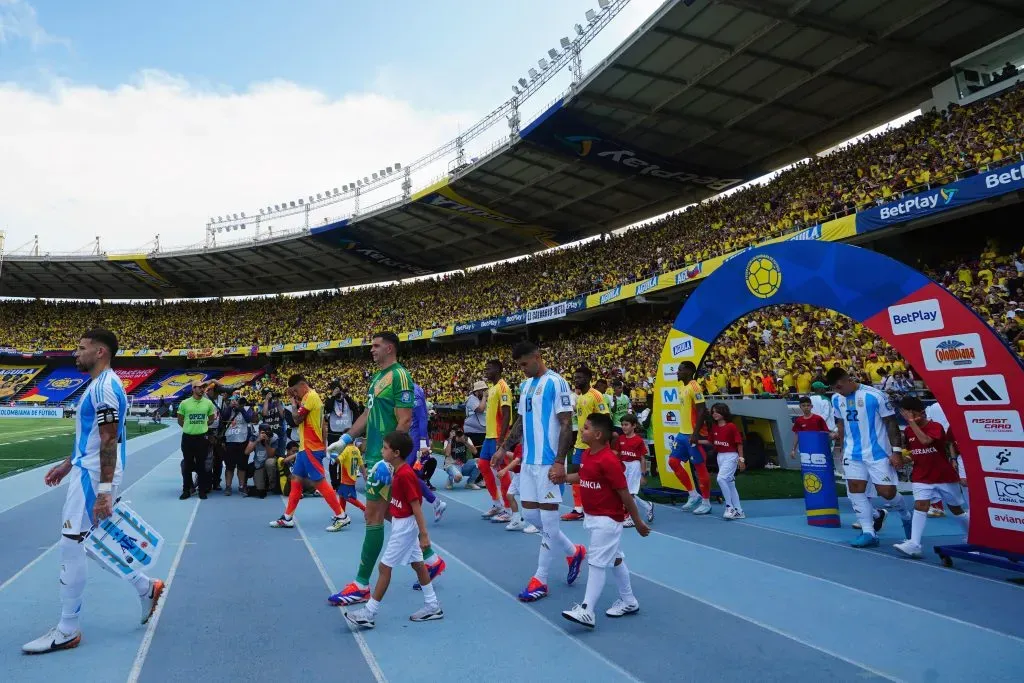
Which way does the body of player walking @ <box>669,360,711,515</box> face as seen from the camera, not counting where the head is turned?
to the viewer's left

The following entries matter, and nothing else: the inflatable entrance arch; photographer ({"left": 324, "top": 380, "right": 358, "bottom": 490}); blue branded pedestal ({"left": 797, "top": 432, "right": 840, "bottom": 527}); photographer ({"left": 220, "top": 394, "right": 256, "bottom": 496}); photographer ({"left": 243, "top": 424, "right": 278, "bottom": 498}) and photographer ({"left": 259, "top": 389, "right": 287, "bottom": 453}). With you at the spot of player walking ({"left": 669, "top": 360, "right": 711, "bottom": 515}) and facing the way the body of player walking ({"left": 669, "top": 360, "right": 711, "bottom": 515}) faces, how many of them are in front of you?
4

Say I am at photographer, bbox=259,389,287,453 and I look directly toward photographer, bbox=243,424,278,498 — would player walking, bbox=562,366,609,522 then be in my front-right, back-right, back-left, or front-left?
front-left

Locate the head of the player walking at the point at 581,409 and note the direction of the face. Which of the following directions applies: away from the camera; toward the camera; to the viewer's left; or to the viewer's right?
to the viewer's left

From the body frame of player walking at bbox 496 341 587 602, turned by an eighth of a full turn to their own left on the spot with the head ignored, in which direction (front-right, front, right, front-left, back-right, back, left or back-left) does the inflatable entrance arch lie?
left

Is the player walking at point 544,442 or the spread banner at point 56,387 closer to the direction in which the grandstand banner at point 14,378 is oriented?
the player walking

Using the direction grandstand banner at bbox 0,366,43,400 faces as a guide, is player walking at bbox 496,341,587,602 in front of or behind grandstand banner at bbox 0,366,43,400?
in front

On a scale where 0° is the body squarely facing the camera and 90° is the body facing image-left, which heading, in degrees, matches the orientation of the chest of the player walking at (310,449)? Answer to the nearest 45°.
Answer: approximately 90°

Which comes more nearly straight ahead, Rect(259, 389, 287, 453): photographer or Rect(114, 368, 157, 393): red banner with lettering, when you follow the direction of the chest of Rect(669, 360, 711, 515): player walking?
the photographer

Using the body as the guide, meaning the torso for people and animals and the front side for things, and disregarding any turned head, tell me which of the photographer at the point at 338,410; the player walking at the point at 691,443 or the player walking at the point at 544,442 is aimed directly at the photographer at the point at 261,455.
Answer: the player walking at the point at 691,443

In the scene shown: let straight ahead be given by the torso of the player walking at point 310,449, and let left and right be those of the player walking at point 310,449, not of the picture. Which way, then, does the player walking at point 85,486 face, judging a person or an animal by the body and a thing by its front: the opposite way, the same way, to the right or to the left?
the same way

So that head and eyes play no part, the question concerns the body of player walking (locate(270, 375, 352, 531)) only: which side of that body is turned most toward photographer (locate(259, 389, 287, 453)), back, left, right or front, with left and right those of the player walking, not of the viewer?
right

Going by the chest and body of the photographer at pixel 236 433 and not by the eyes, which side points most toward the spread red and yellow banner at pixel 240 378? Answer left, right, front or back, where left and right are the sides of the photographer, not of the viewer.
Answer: back

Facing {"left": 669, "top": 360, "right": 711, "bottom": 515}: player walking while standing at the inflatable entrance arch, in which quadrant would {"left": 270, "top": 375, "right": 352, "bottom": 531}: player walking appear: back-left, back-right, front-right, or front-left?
front-left

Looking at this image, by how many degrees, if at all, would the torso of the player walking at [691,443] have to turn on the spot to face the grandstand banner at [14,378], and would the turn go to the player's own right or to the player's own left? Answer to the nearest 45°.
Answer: approximately 45° to the player's own right

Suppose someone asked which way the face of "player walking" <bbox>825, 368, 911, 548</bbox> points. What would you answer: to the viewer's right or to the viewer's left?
to the viewer's left

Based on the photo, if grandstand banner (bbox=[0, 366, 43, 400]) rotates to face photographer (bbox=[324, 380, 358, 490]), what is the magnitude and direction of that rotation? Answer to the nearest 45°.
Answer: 0° — it already faces them

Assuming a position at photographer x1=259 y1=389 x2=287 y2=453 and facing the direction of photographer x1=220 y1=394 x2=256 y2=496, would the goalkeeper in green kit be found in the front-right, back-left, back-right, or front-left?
front-left

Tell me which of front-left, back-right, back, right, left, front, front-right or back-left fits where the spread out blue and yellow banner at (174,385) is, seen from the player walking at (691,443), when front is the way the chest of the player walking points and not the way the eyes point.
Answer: front-right

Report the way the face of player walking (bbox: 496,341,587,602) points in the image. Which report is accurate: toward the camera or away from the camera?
toward the camera

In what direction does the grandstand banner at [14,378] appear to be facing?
toward the camera
